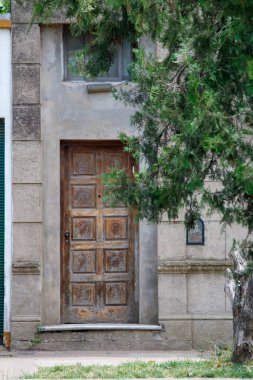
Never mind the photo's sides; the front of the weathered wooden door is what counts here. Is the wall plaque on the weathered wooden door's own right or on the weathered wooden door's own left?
on the weathered wooden door's own left

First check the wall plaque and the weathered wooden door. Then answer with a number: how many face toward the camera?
2

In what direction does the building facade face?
toward the camera

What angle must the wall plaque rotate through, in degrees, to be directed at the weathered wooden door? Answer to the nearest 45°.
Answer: approximately 90° to its right

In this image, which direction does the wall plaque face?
toward the camera

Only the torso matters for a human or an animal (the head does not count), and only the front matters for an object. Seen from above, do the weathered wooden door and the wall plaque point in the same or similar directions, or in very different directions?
same or similar directions
